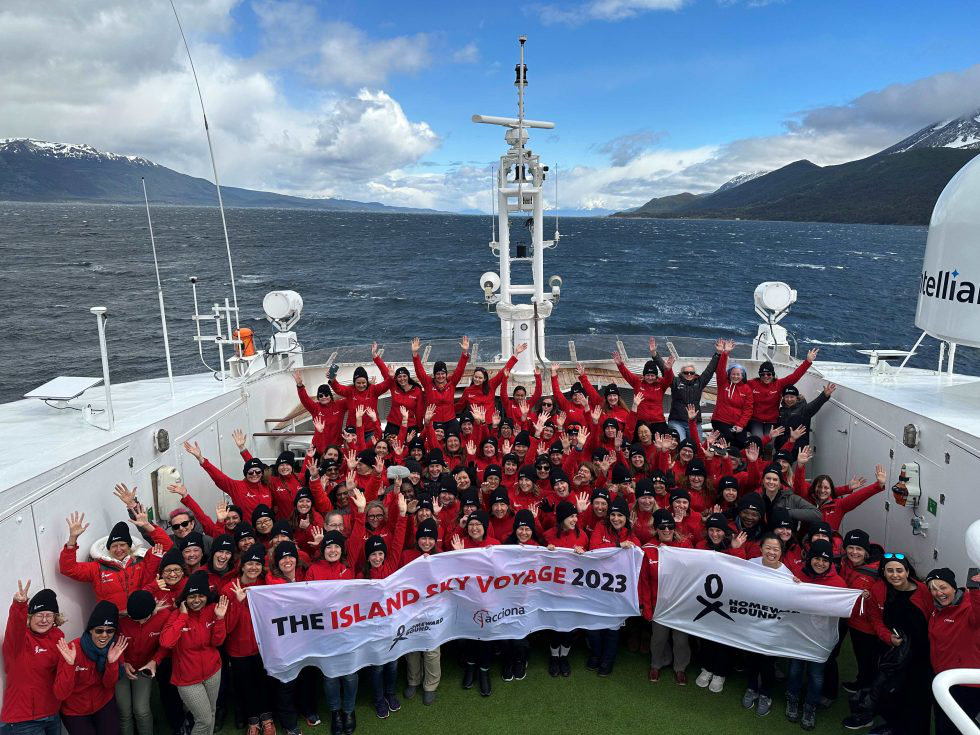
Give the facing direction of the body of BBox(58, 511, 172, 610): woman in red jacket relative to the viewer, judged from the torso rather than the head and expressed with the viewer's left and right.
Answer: facing the viewer

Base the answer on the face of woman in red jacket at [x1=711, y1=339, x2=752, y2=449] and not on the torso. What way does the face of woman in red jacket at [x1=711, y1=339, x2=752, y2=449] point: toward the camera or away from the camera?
toward the camera

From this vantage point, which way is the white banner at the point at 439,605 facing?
toward the camera

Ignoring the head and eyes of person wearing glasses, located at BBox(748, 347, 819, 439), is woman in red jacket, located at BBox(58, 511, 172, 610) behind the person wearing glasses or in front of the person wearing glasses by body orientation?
in front

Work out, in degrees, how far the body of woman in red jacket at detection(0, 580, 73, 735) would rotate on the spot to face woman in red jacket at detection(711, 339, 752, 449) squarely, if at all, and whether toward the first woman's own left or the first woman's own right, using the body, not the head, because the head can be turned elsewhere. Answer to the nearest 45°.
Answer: approximately 90° to the first woman's own left

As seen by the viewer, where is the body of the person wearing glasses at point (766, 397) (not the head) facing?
toward the camera

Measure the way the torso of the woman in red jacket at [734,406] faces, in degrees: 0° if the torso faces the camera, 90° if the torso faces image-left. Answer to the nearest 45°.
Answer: approximately 0°

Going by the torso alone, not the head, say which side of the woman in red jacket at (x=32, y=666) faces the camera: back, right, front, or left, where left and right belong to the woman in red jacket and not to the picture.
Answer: front

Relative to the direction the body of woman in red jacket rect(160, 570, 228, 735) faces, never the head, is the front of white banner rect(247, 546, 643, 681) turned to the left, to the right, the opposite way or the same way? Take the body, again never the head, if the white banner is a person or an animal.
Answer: the same way

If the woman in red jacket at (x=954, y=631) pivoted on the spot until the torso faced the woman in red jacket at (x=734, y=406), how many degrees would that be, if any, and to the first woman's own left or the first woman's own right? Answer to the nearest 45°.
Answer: approximately 90° to the first woman's own right

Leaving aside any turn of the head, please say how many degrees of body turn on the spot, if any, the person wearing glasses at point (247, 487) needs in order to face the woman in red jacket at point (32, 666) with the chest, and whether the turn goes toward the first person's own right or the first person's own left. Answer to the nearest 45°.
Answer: approximately 45° to the first person's own right

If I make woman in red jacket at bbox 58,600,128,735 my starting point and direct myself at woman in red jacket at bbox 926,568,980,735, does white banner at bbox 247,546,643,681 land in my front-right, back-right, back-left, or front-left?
front-left

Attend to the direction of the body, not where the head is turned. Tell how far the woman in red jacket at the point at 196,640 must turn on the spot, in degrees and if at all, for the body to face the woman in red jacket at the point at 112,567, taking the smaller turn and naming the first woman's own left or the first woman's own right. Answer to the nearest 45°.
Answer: approximately 135° to the first woman's own right

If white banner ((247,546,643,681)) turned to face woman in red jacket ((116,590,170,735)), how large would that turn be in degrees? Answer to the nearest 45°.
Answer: approximately 90° to its right

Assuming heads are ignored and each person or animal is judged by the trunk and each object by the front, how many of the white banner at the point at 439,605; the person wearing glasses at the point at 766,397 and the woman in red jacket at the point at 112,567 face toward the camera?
3

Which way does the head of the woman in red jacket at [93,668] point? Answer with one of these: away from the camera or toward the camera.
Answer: toward the camera

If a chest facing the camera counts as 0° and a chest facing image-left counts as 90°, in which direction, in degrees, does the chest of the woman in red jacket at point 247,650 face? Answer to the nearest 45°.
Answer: approximately 315°
